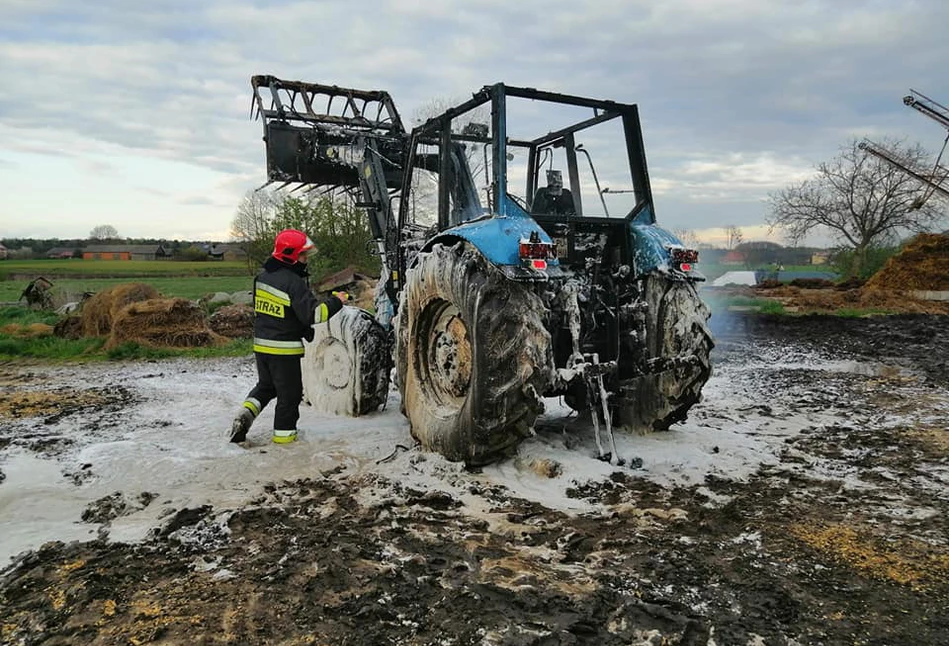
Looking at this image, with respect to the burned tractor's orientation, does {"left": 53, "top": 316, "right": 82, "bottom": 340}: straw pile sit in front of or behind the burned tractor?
in front

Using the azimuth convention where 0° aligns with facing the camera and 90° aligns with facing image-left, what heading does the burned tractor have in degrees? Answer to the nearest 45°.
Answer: approximately 135°

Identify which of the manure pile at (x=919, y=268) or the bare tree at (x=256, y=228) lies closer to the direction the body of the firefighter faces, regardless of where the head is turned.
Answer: the manure pile

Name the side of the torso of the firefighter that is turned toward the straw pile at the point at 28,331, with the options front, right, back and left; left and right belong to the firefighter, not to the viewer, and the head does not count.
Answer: left

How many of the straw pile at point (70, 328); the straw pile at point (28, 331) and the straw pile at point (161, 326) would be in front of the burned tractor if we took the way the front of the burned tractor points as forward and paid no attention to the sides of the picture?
3

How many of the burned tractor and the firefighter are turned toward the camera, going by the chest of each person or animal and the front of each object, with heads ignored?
0

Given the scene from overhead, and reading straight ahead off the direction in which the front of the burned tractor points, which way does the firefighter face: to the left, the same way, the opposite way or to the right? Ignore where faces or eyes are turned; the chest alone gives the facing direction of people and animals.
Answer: to the right

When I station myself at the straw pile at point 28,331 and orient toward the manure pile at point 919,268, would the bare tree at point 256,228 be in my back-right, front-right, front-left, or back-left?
front-left

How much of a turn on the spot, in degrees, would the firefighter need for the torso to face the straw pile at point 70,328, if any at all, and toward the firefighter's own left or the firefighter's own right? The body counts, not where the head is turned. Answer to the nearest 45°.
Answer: approximately 90° to the firefighter's own left

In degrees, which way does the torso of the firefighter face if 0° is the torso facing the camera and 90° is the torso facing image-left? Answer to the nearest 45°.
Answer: approximately 225°

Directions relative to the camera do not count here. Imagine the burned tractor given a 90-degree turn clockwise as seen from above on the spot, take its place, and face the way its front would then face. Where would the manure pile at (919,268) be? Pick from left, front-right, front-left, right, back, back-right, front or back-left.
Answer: front

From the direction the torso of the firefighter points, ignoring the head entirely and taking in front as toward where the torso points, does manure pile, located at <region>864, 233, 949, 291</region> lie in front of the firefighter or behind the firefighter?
in front

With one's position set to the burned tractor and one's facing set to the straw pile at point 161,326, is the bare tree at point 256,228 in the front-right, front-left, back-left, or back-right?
front-right

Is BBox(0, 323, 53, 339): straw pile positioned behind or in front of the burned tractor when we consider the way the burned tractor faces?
in front
